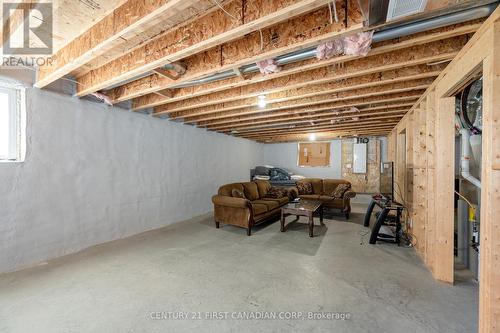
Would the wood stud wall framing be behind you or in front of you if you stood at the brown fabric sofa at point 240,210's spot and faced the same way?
in front

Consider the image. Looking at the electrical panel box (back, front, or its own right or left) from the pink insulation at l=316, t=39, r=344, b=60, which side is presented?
front

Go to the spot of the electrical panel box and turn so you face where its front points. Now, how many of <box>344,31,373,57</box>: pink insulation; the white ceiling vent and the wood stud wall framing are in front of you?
3

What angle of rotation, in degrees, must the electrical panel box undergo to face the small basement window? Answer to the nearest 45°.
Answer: approximately 45° to its right

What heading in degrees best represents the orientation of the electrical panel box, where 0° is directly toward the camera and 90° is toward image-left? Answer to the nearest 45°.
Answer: approximately 0°

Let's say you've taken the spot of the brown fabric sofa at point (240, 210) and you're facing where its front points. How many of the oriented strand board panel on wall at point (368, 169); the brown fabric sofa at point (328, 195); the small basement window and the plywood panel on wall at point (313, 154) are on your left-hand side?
3

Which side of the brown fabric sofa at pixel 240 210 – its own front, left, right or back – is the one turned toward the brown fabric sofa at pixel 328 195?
left

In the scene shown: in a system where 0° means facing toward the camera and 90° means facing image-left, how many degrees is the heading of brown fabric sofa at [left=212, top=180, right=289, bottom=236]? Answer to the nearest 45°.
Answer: approximately 315°

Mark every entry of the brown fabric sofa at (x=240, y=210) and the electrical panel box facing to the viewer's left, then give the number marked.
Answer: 0

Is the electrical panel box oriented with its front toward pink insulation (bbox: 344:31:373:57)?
yes
